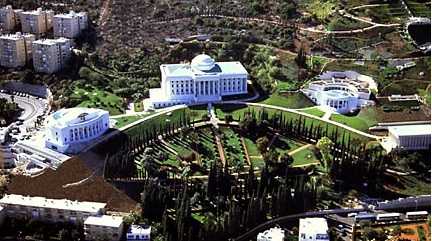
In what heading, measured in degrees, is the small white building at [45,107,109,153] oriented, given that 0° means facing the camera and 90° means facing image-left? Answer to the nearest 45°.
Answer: approximately 315°

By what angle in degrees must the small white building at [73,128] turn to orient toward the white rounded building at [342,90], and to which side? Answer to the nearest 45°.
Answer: approximately 45° to its left

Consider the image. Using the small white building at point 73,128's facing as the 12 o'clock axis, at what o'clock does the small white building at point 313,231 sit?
the small white building at point 313,231 is roughly at 12 o'clock from the small white building at point 73,128.

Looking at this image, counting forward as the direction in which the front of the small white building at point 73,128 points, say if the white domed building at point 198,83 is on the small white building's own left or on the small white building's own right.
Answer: on the small white building's own left

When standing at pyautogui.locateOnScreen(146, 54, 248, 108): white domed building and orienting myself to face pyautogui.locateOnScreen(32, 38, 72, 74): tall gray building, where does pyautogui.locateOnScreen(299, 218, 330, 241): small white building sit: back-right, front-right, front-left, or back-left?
back-left

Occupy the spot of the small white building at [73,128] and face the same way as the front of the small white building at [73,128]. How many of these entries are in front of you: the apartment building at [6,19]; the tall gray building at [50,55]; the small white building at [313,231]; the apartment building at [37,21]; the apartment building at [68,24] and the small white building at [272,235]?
2

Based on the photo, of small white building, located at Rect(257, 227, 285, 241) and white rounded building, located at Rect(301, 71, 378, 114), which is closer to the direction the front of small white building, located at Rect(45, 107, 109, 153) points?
the small white building

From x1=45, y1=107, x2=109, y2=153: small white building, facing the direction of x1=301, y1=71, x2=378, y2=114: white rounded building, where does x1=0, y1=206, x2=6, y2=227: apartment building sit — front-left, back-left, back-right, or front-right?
back-right

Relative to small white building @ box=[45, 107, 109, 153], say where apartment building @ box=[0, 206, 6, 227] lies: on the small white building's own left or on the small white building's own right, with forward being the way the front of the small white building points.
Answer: on the small white building's own right

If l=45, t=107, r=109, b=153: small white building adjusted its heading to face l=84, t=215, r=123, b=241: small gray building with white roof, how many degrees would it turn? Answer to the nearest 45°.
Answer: approximately 45° to its right

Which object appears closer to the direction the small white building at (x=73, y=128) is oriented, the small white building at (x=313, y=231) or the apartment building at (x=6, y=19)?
the small white building

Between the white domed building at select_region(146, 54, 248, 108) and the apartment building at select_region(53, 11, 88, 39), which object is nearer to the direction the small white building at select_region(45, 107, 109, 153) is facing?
the white domed building

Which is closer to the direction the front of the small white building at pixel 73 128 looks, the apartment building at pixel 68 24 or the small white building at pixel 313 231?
the small white building

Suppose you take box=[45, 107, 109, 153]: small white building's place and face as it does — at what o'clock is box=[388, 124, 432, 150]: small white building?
box=[388, 124, 432, 150]: small white building is roughly at 11 o'clock from box=[45, 107, 109, 153]: small white building.

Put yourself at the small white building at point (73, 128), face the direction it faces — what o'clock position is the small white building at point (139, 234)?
the small white building at point (139, 234) is roughly at 1 o'clock from the small white building at point (73, 128).

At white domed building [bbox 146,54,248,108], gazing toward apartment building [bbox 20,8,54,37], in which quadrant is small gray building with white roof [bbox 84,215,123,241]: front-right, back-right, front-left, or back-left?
back-left

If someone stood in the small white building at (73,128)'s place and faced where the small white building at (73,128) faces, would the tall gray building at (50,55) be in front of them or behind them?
behind

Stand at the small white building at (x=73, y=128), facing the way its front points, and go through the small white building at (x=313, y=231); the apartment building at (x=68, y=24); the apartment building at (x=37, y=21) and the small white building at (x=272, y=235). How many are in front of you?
2
